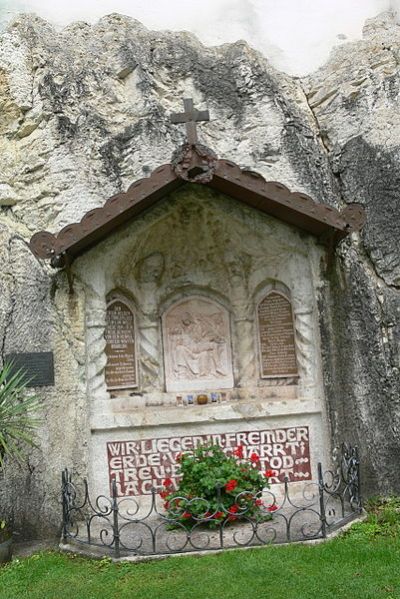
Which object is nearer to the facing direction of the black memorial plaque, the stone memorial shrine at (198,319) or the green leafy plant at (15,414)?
the green leafy plant

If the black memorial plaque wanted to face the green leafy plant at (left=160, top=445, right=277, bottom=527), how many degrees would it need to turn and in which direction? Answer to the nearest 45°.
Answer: approximately 45° to its left

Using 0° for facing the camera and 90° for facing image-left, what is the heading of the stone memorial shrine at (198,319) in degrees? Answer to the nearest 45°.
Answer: approximately 0°

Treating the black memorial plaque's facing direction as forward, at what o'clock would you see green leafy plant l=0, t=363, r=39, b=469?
The green leafy plant is roughly at 1 o'clock from the black memorial plaque.

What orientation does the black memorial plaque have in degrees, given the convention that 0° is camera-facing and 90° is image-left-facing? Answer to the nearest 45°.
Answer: approximately 0°

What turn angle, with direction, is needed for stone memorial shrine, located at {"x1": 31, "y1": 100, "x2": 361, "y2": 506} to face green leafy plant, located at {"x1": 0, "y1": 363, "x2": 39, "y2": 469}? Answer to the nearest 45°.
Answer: approximately 45° to its right

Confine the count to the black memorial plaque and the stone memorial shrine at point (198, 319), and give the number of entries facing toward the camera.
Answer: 2

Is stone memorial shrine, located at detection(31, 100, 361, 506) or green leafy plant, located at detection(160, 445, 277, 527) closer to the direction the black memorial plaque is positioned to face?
the green leafy plant

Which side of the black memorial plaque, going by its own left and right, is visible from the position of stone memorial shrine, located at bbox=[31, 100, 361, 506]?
left
